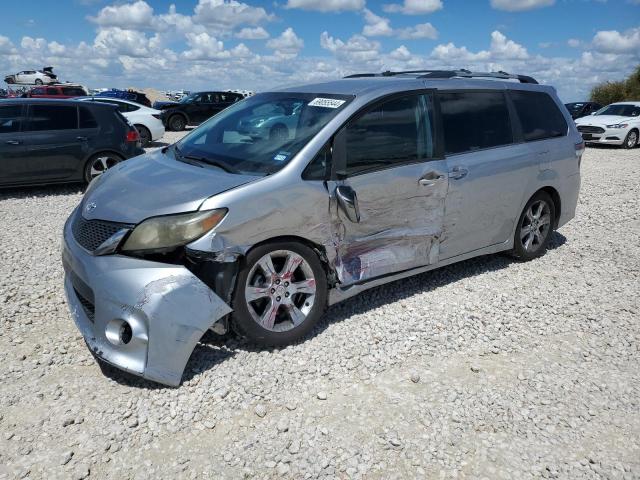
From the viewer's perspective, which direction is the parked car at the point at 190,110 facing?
to the viewer's left

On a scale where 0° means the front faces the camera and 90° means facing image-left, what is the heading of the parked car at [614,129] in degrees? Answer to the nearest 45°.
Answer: approximately 45°

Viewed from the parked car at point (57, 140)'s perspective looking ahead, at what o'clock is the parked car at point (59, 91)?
the parked car at point (59, 91) is roughly at 3 o'clock from the parked car at point (57, 140).

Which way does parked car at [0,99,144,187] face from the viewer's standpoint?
to the viewer's left

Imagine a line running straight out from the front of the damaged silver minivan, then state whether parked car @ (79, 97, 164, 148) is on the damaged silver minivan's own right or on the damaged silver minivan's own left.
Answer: on the damaged silver minivan's own right

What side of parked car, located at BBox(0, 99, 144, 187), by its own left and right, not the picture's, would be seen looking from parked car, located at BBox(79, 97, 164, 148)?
right

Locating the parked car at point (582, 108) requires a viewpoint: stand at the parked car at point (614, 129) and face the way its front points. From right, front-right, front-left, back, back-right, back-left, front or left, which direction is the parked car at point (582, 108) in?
back-right

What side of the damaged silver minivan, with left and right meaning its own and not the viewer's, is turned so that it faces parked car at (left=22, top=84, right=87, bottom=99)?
right

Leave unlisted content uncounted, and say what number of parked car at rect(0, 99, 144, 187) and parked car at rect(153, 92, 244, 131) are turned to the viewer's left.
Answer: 2
